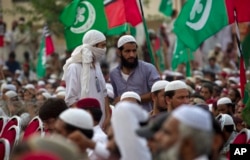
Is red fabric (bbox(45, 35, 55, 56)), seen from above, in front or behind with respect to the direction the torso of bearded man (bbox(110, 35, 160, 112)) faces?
behind

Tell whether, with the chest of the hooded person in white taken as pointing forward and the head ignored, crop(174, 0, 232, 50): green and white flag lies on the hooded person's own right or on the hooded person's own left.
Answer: on the hooded person's own left

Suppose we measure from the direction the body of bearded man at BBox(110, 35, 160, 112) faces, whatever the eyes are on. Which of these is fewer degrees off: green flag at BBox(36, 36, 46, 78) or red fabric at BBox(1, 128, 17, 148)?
the red fabric

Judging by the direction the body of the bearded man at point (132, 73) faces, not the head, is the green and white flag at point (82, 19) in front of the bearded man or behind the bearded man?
behind

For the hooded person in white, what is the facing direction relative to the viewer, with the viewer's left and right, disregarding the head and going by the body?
facing the viewer and to the right of the viewer

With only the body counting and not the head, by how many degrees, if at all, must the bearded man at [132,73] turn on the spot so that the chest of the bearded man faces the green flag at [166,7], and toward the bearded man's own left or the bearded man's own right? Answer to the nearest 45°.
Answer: approximately 180°

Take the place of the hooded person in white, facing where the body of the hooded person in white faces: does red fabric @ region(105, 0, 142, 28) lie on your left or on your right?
on your left
